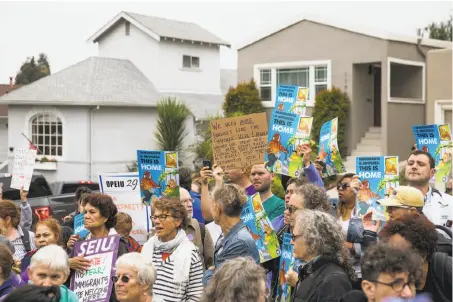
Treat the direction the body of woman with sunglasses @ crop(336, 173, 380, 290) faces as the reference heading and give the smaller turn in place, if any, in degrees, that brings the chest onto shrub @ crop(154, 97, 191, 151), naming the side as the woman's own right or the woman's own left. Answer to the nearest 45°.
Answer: approximately 135° to the woman's own right

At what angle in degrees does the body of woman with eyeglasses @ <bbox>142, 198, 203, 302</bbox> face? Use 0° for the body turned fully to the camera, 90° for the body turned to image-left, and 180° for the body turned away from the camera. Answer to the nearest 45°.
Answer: approximately 45°

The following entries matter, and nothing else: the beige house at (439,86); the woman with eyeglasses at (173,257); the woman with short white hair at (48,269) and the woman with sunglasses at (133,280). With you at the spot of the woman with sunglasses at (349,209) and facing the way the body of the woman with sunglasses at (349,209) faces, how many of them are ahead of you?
3

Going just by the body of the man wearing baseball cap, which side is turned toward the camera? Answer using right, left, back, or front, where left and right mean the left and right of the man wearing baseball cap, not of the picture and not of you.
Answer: left

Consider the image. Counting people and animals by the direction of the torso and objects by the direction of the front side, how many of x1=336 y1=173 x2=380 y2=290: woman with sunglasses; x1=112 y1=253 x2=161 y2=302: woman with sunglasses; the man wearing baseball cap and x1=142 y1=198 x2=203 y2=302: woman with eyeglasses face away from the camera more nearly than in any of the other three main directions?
0

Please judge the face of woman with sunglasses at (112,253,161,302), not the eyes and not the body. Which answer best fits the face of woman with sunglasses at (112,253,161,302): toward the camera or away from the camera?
toward the camera

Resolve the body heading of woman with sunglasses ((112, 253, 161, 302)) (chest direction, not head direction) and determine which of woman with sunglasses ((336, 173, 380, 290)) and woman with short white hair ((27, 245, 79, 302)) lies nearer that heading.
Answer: the woman with short white hair

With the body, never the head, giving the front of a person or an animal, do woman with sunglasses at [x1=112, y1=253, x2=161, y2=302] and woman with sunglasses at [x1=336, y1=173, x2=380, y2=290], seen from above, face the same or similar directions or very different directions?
same or similar directions

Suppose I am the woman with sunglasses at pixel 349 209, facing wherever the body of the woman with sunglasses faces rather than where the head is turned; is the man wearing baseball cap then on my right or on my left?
on my left

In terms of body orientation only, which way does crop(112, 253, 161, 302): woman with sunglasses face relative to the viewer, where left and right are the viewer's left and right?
facing the viewer and to the left of the viewer

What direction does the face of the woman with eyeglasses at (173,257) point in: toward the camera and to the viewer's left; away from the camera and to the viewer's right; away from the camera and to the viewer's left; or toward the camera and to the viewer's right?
toward the camera and to the viewer's left
